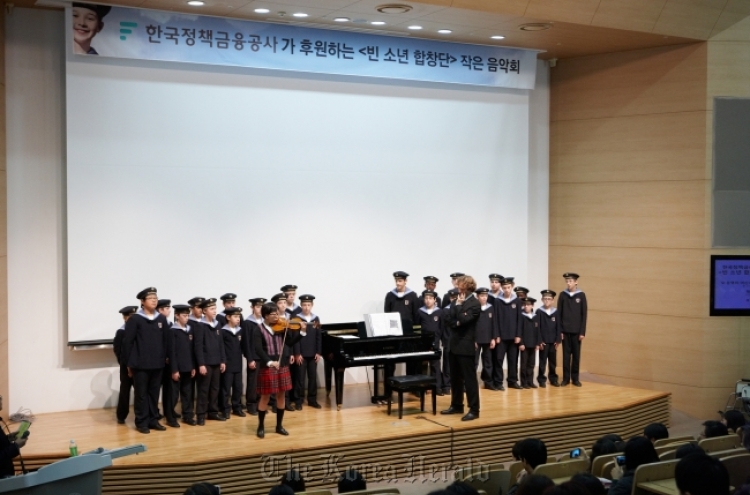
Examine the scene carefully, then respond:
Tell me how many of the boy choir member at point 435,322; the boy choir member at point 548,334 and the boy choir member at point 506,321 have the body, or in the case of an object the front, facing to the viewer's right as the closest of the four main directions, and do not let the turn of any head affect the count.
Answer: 0

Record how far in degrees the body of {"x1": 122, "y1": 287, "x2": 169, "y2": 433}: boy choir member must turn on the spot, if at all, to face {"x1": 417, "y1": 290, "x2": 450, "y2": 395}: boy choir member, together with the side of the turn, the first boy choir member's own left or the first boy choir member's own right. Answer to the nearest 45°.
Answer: approximately 45° to the first boy choir member's own left

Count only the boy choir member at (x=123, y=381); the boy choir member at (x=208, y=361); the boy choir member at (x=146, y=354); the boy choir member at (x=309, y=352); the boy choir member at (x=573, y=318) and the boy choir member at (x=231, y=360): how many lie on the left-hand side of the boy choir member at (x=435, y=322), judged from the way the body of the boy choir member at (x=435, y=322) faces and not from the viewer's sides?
1

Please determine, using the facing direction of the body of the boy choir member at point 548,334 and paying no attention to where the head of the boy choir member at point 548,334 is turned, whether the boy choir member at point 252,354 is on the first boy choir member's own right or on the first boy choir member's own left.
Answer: on the first boy choir member's own right

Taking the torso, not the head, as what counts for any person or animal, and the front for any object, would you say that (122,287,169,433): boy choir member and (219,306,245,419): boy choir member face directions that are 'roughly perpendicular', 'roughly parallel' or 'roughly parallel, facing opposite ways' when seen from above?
roughly parallel

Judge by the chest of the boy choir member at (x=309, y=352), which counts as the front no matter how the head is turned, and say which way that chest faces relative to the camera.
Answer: toward the camera

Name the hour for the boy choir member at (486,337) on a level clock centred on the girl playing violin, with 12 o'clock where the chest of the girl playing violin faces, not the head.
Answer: The boy choir member is roughly at 9 o'clock from the girl playing violin.

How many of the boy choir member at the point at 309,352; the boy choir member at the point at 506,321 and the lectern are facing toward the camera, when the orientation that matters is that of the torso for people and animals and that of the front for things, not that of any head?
2

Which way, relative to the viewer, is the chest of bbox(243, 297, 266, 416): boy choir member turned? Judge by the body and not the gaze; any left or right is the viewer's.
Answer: facing the viewer and to the right of the viewer

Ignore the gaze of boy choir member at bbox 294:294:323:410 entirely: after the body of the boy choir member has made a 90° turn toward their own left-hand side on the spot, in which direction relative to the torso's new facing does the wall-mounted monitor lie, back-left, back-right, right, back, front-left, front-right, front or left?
front

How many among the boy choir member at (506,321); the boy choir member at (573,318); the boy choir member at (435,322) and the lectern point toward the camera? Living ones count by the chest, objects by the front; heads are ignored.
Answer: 3

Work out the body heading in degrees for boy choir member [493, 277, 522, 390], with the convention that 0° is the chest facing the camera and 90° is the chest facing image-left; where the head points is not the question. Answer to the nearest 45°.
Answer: approximately 0°

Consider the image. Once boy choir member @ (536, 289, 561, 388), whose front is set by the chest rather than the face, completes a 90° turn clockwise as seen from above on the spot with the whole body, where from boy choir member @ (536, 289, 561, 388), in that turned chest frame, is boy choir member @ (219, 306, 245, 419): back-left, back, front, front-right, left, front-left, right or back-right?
front-left
